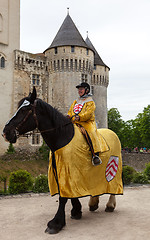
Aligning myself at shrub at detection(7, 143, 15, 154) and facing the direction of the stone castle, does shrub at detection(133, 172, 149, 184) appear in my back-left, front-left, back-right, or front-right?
back-right

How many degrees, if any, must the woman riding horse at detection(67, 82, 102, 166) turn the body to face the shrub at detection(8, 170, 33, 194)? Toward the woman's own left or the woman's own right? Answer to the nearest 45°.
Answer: approximately 90° to the woman's own right

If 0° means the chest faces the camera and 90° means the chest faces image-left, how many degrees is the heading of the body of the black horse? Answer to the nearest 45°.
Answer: approximately 45°

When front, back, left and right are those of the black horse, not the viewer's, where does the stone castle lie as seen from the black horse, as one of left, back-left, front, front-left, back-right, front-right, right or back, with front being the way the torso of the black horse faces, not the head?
back-right

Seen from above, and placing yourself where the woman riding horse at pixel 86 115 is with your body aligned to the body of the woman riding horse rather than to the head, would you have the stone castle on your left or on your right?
on your right

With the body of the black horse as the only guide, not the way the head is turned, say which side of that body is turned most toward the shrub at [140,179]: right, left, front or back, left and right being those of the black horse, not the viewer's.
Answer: back

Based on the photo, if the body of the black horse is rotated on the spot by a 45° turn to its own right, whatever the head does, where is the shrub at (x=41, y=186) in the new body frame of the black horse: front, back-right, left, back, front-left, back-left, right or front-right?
right

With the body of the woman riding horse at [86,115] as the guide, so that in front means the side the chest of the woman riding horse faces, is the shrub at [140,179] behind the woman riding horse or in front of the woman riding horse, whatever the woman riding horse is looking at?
behind
